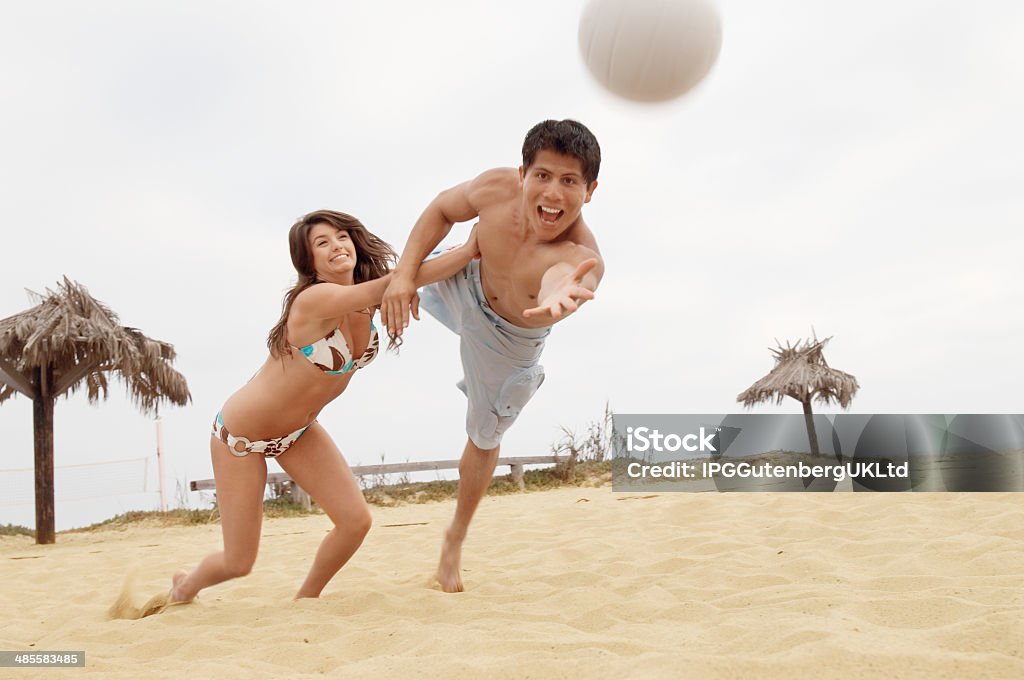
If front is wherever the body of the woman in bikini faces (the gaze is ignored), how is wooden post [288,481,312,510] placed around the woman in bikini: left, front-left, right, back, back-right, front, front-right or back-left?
back-left

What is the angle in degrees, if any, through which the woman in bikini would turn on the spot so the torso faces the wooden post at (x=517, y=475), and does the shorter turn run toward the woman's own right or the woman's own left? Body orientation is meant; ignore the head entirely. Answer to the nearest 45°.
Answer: approximately 135° to the woman's own left

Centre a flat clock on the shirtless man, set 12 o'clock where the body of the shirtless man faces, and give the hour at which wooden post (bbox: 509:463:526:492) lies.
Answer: The wooden post is roughly at 6 o'clock from the shirtless man.

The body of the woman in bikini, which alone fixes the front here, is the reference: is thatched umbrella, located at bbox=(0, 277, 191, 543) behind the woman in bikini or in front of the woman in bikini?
behind

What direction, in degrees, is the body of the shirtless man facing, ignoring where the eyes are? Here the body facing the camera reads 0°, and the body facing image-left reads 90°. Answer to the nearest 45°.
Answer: approximately 0°

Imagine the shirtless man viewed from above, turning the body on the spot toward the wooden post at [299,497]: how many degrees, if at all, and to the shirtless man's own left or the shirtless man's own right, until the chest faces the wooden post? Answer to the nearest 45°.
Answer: approximately 180°

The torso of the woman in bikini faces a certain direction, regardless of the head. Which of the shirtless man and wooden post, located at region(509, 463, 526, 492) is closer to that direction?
the shirtless man

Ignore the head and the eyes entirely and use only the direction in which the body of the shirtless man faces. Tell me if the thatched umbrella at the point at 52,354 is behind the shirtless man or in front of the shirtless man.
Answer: behind

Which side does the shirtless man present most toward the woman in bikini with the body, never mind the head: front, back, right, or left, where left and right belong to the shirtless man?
right

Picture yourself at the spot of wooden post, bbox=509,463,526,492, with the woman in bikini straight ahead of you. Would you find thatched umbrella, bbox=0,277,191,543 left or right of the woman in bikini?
right

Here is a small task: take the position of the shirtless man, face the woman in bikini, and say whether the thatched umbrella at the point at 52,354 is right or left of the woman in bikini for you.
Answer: right
